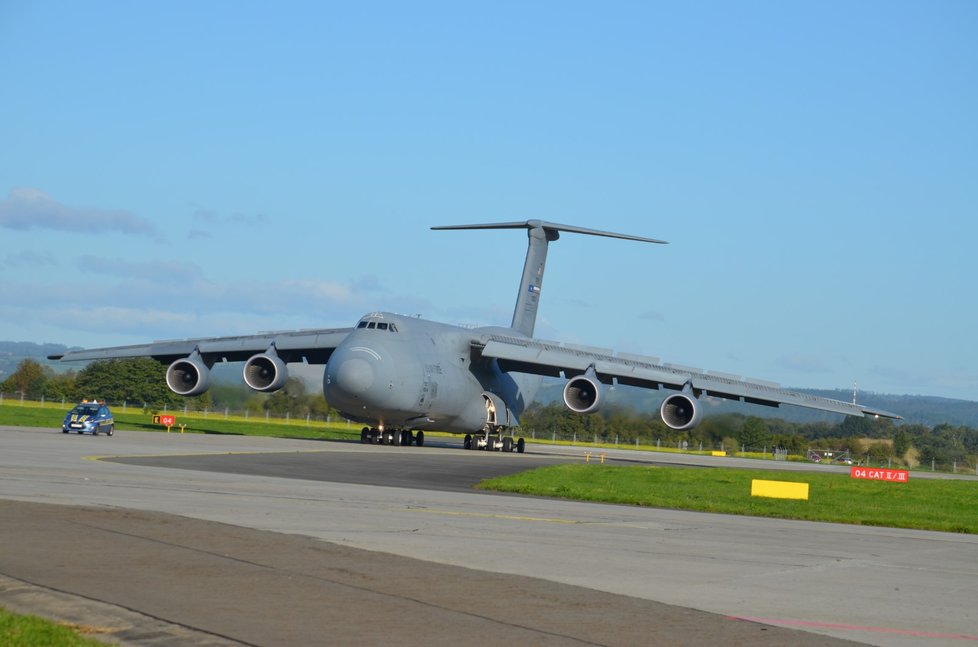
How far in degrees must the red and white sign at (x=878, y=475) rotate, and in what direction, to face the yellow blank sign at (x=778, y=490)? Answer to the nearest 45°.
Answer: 0° — it already faces it

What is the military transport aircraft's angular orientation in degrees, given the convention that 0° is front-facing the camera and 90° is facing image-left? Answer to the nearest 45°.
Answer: approximately 0°

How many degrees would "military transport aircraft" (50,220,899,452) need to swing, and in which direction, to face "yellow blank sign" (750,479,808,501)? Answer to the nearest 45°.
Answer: approximately 45° to its left

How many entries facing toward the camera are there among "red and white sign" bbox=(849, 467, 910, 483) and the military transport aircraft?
2

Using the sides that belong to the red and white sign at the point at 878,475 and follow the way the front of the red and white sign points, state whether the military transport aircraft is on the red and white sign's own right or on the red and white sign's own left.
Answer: on the red and white sign's own right

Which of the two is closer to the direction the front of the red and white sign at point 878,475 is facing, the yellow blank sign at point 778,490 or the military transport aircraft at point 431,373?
the yellow blank sign
